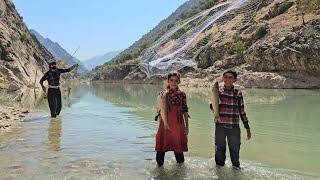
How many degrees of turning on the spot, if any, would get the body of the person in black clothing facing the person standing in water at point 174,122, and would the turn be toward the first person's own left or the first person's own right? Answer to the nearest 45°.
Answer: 0° — they already face them

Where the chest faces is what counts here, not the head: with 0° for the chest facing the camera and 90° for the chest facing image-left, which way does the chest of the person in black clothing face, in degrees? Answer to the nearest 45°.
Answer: approximately 0°

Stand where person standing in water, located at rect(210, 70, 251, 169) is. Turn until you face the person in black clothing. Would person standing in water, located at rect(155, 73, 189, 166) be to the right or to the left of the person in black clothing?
left

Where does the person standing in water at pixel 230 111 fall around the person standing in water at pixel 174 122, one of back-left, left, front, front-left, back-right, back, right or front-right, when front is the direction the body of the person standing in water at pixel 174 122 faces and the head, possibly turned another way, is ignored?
left

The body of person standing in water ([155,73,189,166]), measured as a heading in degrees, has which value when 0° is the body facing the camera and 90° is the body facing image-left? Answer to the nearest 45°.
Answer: approximately 0°

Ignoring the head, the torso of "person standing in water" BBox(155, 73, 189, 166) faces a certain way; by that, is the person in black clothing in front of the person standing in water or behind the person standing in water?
behind
